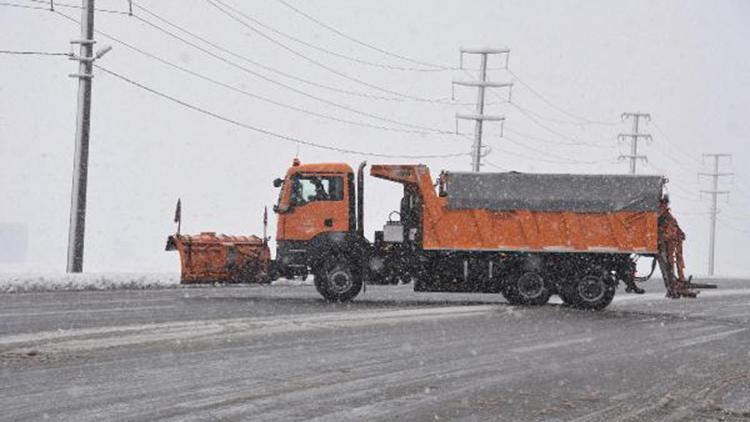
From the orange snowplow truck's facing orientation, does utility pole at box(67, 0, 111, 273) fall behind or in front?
in front

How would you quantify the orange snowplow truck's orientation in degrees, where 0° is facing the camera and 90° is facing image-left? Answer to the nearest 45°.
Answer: approximately 90°
